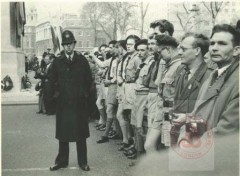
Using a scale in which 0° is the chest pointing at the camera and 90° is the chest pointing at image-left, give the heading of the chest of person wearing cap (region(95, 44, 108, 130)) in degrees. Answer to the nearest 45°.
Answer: approximately 90°

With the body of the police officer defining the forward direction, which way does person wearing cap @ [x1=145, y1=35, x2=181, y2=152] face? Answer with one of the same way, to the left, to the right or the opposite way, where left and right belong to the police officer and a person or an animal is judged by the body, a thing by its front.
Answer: to the right

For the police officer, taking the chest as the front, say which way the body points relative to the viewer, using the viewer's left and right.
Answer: facing the viewer

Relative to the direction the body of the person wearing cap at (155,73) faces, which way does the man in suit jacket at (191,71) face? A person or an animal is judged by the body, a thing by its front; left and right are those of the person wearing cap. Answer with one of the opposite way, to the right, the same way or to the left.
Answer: the same way

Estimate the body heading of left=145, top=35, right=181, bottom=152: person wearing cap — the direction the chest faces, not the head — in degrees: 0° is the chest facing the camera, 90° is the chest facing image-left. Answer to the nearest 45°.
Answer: approximately 90°

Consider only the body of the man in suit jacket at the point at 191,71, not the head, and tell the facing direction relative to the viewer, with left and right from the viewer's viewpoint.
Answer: facing the viewer and to the left of the viewer

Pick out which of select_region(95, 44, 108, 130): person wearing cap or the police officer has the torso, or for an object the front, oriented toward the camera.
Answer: the police officer

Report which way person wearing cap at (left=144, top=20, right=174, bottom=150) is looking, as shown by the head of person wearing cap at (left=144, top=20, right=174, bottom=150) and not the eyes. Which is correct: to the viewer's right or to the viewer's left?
to the viewer's left

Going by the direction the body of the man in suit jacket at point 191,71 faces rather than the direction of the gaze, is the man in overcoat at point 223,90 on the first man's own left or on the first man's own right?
on the first man's own left

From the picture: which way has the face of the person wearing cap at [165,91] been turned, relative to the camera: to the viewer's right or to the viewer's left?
to the viewer's left

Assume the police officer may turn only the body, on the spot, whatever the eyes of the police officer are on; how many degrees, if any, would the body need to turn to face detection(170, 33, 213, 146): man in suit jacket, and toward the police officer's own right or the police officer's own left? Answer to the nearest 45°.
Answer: approximately 45° to the police officer's own left

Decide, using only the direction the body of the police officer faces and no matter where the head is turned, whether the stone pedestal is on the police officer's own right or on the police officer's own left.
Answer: on the police officer's own right

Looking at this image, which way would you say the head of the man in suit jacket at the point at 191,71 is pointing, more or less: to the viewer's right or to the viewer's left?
to the viewer's left

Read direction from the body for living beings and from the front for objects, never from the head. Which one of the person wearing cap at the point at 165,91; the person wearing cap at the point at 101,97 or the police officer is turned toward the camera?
the police officer

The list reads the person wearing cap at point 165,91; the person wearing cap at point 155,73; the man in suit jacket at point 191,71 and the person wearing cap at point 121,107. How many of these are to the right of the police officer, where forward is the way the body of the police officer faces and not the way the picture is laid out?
0

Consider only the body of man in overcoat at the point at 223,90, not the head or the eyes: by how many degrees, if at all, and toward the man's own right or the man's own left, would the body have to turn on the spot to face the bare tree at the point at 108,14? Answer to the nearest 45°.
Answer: approximately 90° to the man's own right

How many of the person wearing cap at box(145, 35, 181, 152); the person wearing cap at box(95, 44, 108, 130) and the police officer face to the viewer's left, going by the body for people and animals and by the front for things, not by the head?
2

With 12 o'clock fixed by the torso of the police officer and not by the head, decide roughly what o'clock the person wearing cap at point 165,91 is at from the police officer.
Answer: The person wearing cap is roughly at 10 o'clock from the police officer.
